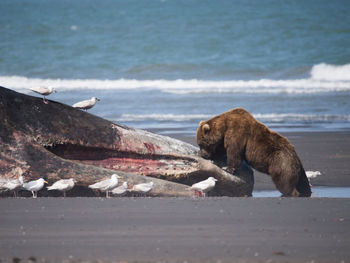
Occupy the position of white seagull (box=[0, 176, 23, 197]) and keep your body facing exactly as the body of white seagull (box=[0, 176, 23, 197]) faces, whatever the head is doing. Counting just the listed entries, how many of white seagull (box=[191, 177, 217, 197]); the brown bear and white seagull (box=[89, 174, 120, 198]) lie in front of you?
3

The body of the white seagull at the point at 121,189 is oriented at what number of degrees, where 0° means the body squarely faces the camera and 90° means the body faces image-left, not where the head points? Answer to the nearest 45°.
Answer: approximately 270°

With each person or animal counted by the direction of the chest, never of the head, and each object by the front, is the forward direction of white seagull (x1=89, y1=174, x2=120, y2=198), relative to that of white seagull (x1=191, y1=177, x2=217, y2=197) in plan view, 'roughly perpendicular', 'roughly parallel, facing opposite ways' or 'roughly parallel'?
roughly parallel

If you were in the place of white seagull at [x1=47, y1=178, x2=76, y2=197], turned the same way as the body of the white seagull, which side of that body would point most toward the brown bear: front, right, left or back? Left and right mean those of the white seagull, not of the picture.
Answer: front

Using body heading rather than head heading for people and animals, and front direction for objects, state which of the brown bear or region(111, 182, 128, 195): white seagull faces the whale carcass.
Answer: the brown bear

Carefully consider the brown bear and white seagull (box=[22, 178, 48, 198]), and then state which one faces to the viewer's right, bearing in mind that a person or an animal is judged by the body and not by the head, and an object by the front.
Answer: the white seagull

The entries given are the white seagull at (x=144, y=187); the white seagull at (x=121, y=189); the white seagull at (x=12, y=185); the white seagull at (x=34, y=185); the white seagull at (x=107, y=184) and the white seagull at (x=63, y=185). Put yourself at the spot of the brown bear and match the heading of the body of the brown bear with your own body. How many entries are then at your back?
0

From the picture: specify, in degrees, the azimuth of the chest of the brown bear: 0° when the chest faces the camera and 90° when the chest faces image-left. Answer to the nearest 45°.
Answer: approximately 90°

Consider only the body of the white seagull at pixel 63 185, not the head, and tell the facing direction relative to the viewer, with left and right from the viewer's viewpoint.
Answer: facing to the right of the viewer

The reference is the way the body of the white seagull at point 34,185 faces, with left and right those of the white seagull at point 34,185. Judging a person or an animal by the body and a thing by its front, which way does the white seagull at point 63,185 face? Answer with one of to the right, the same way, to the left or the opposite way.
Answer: the same way

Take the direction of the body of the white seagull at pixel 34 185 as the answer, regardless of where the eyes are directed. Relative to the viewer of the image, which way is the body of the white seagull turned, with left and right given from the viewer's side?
facing to the right of the viewer
